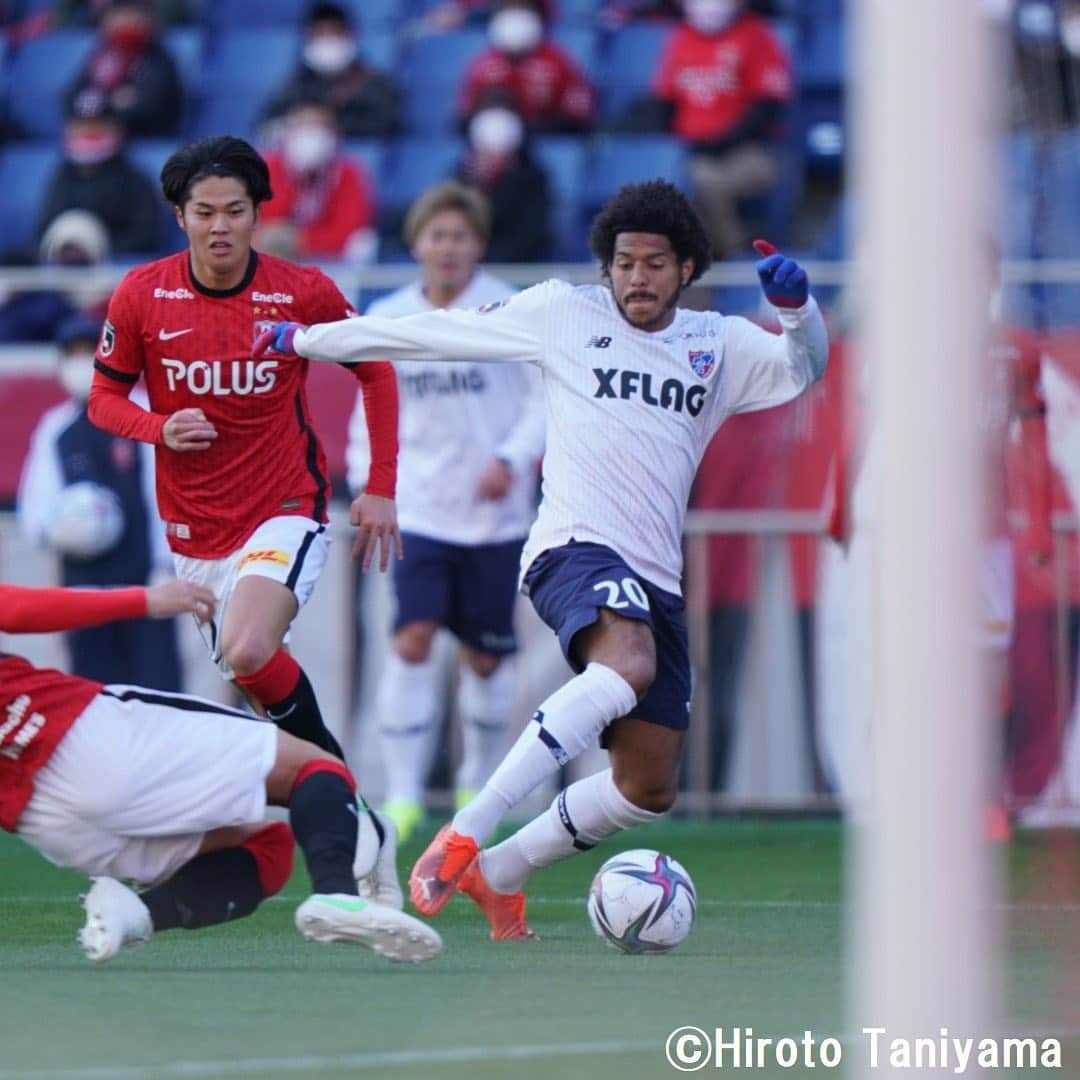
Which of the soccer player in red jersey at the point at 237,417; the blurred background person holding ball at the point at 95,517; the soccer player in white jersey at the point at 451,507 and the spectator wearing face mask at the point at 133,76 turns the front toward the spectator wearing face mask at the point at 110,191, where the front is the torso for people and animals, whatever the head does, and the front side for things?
the spectator wearing face mask at the point at 133,76

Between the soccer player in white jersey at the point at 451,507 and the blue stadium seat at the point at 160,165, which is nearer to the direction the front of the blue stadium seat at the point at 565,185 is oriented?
the soccer player in white jersey

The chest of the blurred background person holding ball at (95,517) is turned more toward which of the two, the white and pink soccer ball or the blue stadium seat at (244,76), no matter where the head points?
the white and pink soccer ball

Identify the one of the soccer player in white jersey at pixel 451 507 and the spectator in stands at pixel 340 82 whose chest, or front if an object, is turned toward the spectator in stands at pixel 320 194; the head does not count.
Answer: the spectator in stands at pixel 340 82

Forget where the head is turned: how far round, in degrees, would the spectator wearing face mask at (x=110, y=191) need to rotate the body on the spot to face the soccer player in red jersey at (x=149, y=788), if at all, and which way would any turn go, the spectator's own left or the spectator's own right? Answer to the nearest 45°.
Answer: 0° — they already face them

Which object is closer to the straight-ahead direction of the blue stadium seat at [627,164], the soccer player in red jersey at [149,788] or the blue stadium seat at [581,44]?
the soccer player in red jersey

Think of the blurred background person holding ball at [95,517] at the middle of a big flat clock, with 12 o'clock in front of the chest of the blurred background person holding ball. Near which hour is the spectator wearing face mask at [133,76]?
The spectator wearing face mask is roughly at 6 o'clock from the blurred background person holding ball.

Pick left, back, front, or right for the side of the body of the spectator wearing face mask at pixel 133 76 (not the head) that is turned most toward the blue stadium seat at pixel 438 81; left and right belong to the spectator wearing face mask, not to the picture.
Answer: left

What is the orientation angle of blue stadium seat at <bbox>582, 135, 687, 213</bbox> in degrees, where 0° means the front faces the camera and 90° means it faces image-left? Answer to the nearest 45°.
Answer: approximately 0°

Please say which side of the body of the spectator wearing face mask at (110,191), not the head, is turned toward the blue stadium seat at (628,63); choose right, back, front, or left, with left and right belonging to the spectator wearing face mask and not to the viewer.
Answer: left
